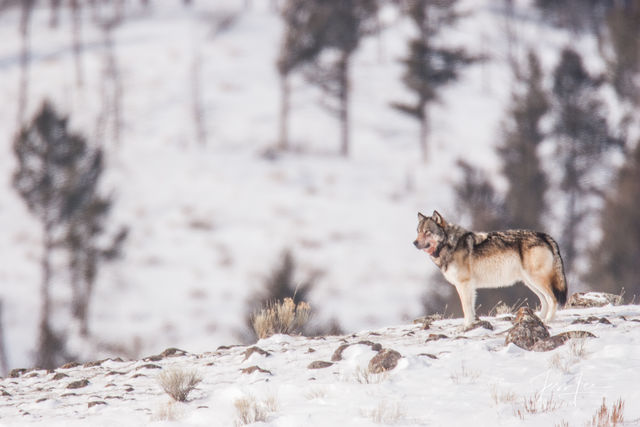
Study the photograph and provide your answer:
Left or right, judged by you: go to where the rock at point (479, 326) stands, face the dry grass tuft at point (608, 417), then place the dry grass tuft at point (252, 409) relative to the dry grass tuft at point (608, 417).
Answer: right

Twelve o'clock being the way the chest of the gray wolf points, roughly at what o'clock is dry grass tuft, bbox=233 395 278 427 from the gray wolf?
The dry grass tuft is roughly at 10 o'clock from the gray wolf.

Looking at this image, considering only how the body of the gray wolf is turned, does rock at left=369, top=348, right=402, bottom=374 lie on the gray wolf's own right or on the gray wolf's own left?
on the gray wolf's own left

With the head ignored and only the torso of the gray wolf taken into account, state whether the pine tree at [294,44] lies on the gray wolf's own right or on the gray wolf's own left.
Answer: on the gray wolf's own right

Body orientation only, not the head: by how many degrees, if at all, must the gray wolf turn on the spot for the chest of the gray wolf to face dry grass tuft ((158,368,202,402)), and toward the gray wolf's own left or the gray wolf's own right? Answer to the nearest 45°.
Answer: approximately 45° to the gray wolf's own left

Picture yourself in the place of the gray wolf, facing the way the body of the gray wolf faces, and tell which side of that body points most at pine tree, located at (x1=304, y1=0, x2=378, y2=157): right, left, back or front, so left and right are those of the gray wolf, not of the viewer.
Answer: right

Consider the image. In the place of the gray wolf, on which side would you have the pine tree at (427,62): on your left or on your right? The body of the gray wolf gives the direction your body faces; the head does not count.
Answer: on your right

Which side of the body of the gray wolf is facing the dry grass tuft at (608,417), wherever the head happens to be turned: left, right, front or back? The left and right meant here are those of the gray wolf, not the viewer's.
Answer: left

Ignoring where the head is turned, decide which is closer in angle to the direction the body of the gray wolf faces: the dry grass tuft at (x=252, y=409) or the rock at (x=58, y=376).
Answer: the rock

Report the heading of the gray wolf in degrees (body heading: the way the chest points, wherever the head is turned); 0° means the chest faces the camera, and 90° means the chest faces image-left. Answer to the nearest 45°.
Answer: approximately 90°

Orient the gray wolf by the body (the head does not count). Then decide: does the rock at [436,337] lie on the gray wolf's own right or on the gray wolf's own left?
on the gray wolf's own left

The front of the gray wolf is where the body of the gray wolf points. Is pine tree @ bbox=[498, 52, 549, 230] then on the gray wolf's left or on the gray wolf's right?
on the gray wolf's right
